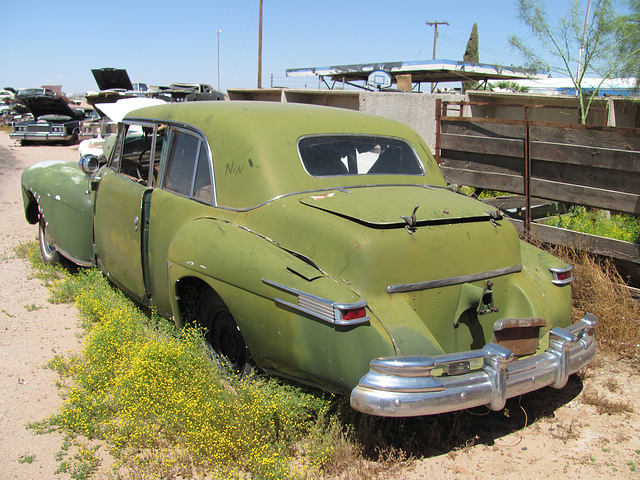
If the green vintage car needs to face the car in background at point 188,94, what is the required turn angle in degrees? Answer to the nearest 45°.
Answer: approximately 45° to its right

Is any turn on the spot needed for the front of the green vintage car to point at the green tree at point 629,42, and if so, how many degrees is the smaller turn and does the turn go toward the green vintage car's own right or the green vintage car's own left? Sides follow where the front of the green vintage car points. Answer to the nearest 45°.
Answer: approximately 90° to the green vintage car's own right

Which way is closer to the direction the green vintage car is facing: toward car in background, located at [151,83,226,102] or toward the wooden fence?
the car in background

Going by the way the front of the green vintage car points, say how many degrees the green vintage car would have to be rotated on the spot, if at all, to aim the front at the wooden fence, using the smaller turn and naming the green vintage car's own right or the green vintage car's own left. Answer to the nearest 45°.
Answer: approximately 90° to the green vintage car's own right

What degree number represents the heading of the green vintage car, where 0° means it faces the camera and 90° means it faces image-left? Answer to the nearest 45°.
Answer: approximately 135°

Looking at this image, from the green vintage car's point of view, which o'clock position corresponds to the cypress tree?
The cypress tree is roughly at 2 o'clock from the green vintage car.
